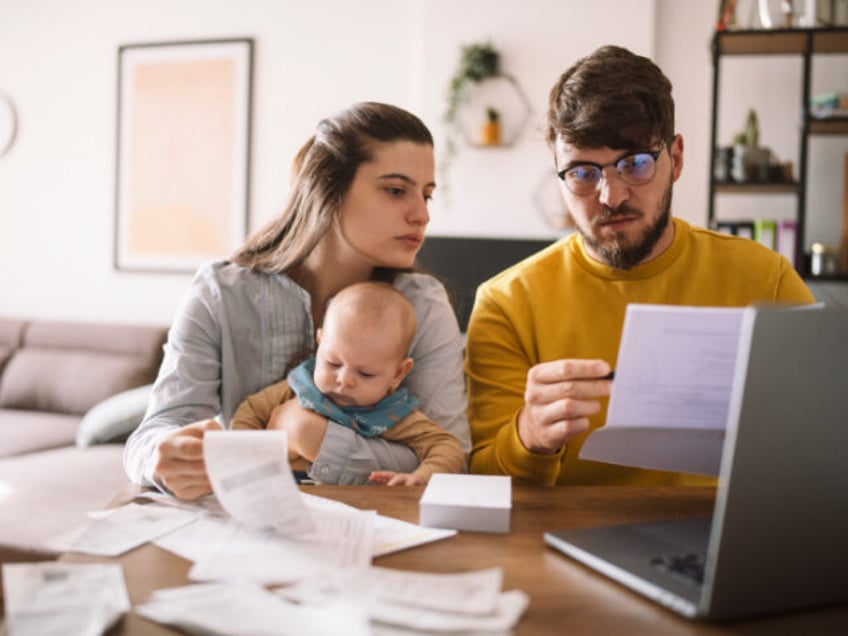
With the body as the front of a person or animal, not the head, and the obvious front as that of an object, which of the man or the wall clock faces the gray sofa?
the wall clock

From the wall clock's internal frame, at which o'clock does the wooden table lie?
The wooden table is roughly at 12 o'clock from the wall clock.

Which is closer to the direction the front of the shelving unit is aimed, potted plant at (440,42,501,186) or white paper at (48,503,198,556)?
the white paper

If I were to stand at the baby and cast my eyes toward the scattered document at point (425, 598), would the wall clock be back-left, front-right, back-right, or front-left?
back-right

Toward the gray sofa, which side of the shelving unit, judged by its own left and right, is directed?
right

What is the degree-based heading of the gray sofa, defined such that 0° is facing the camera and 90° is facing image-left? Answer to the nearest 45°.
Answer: approximately 0°

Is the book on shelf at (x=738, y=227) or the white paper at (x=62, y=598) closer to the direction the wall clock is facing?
the white paper

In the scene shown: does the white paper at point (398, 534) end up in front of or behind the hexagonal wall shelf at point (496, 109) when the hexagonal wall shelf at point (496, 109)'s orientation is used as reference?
in front

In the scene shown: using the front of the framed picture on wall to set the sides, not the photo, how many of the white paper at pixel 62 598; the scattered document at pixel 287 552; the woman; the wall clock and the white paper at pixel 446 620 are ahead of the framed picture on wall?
4

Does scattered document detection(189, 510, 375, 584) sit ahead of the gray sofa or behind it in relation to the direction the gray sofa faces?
ahead

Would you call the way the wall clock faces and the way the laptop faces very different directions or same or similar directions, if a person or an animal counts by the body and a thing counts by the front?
very different directions
